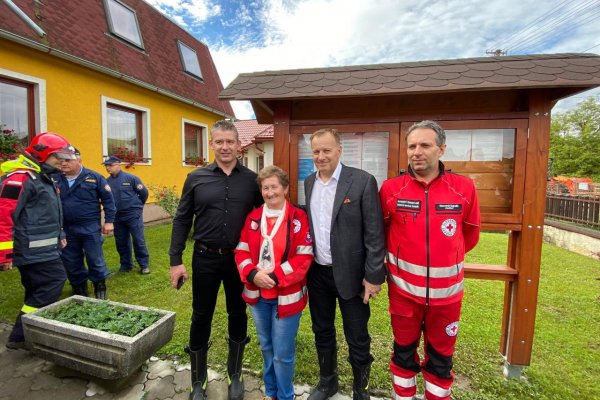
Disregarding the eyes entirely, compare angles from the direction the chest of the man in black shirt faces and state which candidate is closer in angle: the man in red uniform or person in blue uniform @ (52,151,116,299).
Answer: the man in red uniform

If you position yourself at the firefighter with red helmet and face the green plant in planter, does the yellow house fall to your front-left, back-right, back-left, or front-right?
back-left

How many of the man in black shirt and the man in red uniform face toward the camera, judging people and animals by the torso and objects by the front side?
2

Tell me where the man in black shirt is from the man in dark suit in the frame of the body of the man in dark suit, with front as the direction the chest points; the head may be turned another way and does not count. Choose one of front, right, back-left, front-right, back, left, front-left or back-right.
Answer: front-right

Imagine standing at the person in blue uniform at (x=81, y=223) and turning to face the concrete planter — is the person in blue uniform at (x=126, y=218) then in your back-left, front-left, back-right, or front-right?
back-left

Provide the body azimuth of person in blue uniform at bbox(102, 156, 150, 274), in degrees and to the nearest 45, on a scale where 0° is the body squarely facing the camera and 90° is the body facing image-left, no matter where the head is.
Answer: approximately 45°

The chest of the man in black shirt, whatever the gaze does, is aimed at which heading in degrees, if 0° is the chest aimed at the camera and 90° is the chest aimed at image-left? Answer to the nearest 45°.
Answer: approximately 0°

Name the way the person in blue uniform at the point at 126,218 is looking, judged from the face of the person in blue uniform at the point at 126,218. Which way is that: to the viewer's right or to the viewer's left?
to the viewer's left

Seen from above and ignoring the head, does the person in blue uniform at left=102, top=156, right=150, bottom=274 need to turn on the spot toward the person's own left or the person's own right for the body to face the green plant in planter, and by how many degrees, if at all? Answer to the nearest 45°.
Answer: approximately 45° to the person's own left

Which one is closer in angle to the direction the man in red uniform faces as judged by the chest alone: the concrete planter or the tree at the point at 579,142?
the concrete planter

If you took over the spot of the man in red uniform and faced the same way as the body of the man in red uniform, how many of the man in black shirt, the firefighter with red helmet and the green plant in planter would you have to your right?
3

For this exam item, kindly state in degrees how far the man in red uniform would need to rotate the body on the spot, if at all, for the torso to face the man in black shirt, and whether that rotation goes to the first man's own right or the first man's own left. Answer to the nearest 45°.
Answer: approximately 90° to the first man's own right
